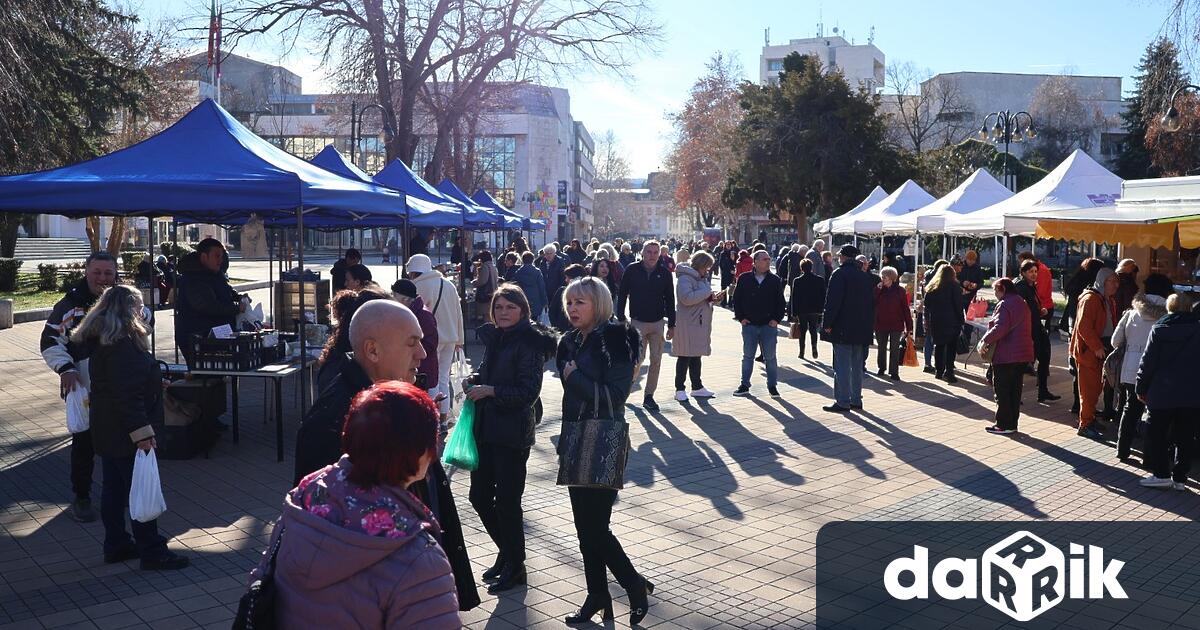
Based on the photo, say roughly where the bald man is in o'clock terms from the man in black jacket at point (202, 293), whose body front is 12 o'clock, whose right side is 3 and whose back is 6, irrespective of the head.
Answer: The bald man is roughly at 3 o'clock from the man in black jacket.

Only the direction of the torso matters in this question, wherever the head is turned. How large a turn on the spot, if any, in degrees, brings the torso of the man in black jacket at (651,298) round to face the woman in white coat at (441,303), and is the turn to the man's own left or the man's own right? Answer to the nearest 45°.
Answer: approximately 45° to the man's own right

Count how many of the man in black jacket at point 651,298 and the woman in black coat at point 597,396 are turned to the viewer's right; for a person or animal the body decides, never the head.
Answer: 0

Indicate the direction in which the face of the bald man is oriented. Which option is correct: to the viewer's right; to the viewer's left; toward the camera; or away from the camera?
to the viewer's right

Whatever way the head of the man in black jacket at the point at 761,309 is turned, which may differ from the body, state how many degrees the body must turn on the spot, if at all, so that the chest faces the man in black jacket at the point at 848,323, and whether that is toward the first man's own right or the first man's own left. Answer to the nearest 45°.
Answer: approximately 45° to the first man's own left

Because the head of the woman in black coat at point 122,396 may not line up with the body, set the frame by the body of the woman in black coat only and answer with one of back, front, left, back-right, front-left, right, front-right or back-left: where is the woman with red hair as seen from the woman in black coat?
right

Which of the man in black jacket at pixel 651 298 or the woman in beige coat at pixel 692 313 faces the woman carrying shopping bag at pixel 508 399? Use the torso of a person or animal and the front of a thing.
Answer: the man in black jacket

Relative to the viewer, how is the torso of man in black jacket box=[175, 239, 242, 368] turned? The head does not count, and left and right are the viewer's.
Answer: facing to the right of the viewer

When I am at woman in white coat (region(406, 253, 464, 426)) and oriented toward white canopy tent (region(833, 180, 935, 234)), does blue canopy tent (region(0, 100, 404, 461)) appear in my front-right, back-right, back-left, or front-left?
back-left

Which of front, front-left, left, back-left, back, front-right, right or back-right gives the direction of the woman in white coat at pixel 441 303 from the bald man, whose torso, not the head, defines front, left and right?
left

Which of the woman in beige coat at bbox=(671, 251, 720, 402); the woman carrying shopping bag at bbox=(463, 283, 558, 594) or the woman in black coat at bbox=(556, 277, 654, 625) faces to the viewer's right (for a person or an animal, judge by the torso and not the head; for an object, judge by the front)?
the woman in beige coat
